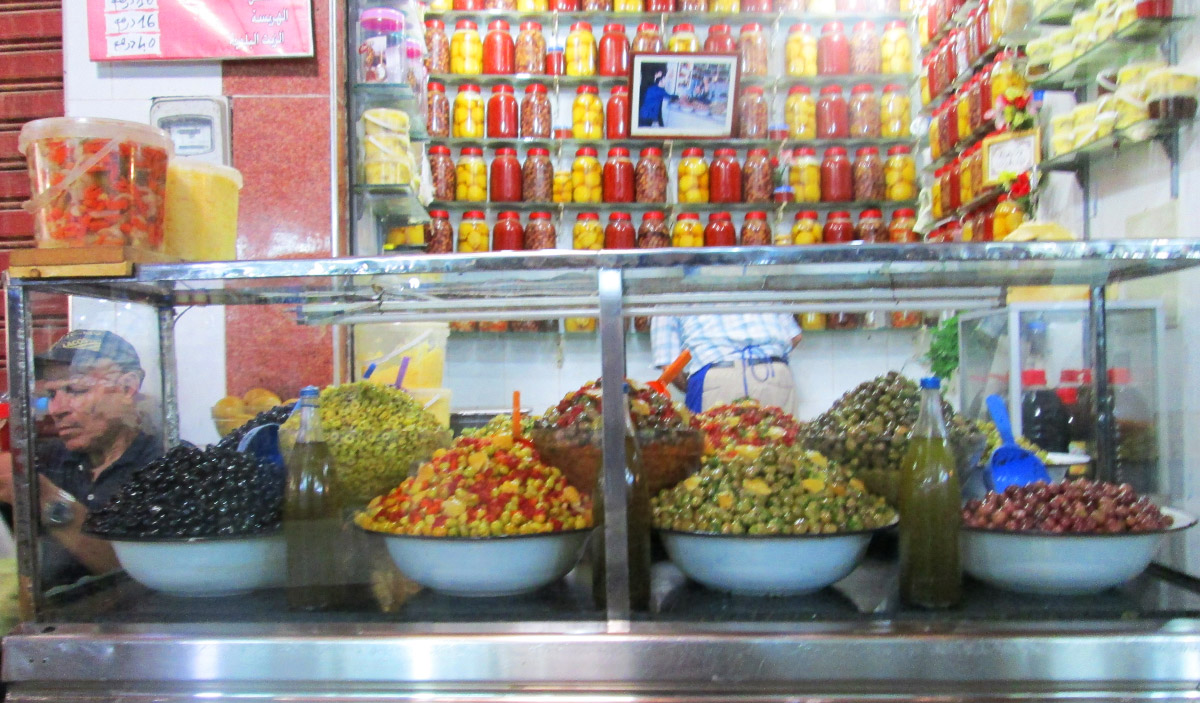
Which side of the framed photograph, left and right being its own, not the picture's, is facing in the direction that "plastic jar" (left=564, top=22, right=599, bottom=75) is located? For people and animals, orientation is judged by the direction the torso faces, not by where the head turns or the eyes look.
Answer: right

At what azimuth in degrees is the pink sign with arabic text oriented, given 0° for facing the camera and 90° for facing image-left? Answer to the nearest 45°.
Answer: approximately 0°

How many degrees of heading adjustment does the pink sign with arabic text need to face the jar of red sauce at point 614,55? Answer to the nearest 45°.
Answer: approximately 135° to its left

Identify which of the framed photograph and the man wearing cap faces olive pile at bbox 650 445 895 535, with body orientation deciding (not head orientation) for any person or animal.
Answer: the framed photograph

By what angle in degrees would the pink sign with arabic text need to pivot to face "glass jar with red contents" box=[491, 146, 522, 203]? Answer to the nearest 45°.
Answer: approximately 135° to its left

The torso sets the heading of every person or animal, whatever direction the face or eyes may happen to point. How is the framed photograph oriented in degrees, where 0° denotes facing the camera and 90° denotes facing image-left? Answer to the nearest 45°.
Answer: approximately 0°

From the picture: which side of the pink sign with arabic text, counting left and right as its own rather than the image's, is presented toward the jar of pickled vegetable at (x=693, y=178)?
left

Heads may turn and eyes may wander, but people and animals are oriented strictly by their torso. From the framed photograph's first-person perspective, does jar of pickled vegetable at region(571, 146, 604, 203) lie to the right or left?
on its right

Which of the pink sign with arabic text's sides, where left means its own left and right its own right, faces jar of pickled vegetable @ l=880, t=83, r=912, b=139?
left
